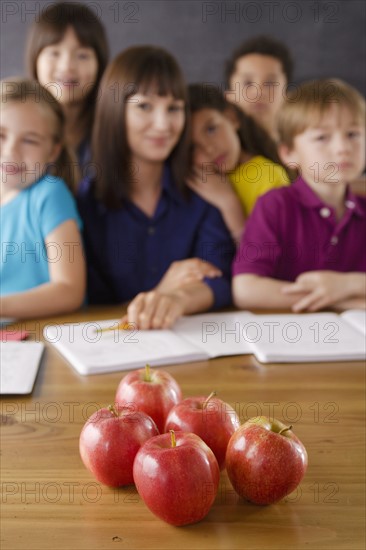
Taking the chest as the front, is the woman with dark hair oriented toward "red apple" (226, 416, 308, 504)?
yes

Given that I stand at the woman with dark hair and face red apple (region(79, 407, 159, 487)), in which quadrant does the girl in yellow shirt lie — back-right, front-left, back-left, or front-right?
back-left

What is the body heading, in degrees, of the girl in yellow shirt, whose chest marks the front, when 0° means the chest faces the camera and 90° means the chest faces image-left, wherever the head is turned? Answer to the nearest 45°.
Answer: approximately 45°
